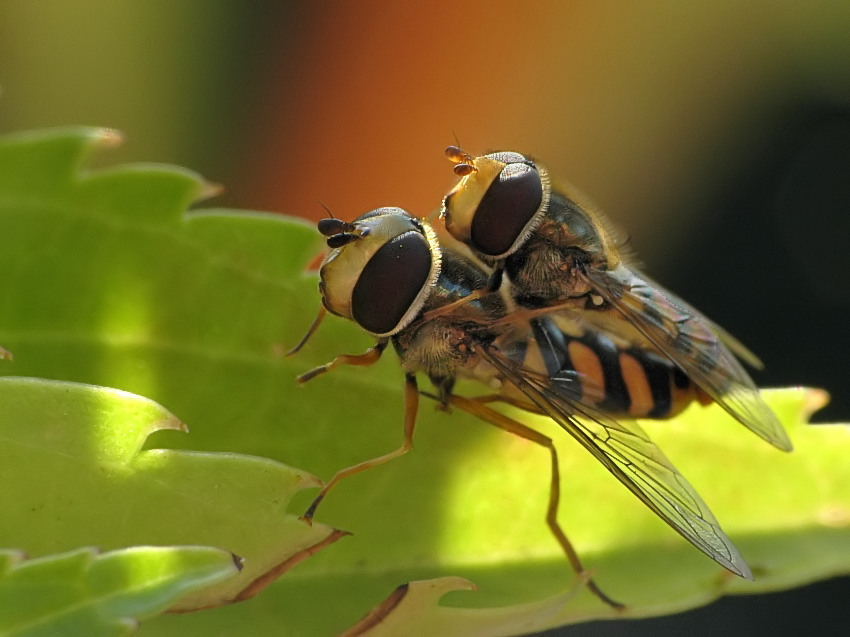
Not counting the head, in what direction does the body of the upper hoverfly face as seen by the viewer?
to the viewer's left

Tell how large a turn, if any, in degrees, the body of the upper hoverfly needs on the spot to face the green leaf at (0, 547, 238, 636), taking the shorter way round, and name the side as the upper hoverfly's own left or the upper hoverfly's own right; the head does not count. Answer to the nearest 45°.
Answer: approximately 90° to the upper hoverfly's own left
